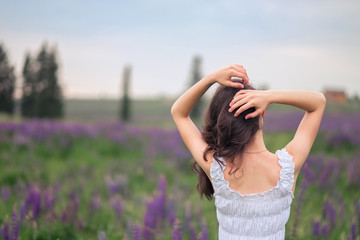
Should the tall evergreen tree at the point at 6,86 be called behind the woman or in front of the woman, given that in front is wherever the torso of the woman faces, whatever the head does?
in front

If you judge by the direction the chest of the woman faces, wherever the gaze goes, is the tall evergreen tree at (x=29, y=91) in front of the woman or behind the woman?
in front

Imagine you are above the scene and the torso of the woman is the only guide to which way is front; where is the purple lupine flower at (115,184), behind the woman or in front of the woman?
in front

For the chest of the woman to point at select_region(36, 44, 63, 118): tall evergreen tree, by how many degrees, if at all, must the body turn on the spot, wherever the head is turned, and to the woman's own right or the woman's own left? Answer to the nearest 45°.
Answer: approximately 45° to the woman's own left

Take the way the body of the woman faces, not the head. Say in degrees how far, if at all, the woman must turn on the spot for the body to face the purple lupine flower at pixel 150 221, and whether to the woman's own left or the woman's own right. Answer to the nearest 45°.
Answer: approximately 45° to the woman's own left

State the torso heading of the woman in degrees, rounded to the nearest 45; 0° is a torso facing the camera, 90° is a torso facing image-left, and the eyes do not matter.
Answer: approximately 180°

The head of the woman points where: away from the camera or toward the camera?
away from the camera
